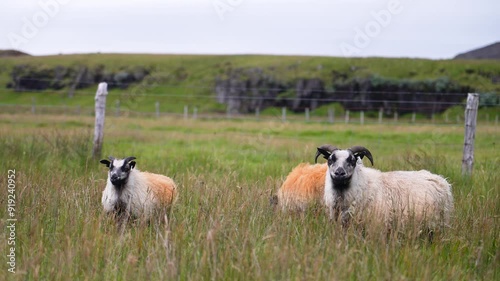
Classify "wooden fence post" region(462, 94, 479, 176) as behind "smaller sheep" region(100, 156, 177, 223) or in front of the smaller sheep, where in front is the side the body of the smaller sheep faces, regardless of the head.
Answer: behind

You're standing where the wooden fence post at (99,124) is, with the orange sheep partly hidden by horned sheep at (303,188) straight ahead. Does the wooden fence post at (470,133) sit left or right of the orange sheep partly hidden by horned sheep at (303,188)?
left

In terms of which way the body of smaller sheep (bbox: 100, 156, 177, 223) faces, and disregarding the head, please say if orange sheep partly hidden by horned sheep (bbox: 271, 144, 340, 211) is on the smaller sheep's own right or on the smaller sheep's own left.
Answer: on the smaller sheep's own left

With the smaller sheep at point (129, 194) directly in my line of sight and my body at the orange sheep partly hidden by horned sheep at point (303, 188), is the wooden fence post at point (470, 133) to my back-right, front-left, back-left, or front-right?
back-right

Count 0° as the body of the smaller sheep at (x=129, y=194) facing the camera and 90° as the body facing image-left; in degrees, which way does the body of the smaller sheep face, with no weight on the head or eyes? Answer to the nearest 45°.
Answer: approximately 45°

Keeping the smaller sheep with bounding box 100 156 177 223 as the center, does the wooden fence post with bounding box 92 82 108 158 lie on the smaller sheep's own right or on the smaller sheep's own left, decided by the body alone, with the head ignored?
on the smaller sheep's own right

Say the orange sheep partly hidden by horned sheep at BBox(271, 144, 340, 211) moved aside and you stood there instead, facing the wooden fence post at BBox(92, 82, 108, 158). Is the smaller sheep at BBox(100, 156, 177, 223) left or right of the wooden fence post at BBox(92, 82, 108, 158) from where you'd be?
left
